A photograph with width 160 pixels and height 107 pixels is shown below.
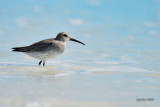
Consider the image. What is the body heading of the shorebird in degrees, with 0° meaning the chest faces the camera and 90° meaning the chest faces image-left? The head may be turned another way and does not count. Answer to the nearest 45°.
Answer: approximately 270°
